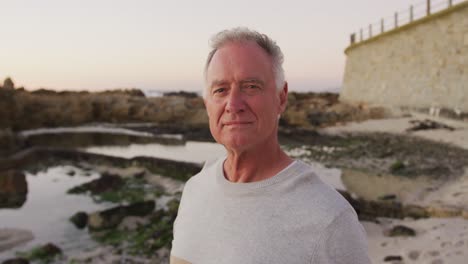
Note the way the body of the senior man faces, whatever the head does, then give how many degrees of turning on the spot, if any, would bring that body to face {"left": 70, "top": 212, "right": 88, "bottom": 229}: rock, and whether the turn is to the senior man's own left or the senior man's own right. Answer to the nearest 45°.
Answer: approximately 90° to the senior man's own right

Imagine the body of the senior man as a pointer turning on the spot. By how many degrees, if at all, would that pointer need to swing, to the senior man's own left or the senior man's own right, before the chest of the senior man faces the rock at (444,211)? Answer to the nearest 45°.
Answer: approximately 180°

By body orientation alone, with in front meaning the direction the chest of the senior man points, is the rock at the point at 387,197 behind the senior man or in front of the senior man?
behind

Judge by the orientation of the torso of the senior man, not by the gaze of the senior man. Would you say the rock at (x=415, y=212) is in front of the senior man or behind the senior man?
behind

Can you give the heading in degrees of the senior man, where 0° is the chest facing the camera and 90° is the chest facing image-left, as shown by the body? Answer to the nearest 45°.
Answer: approximately 45°

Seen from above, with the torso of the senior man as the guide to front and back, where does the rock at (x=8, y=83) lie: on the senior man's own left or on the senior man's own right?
on the senior man's own right

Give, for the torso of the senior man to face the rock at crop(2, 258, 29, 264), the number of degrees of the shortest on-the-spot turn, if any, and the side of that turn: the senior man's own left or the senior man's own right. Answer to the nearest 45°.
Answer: approximately 90° to the senior man's own right

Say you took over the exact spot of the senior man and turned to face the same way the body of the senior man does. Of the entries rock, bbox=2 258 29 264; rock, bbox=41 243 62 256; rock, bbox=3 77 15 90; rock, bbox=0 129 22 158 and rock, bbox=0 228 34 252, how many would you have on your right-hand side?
5

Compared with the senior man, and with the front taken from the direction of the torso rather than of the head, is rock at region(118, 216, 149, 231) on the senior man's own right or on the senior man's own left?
on the senior man's own right
